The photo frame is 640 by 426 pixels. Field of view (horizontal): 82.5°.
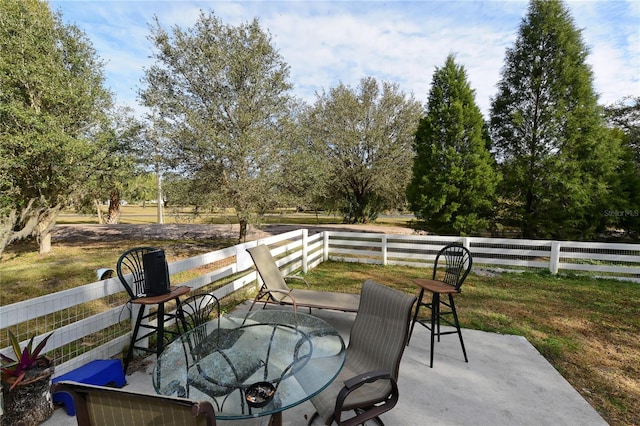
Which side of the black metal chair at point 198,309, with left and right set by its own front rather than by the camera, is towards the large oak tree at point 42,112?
back

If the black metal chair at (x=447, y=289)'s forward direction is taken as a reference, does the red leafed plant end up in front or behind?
in front

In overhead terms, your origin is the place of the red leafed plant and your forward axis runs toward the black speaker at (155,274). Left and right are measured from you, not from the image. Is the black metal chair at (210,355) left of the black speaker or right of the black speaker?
right

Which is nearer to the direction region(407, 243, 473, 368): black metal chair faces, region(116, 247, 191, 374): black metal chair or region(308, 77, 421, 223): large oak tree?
the black metal chair

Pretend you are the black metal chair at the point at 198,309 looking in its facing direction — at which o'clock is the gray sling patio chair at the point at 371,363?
The gray sling patio chair is roughly at 12 o'clock from the black metal chair.

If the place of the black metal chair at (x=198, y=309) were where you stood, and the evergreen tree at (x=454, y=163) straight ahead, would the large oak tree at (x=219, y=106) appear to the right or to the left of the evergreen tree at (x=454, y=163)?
left
